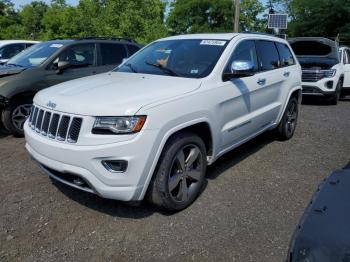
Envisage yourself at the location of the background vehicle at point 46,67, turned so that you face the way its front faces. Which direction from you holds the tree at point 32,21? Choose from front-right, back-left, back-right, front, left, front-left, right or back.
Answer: back-right

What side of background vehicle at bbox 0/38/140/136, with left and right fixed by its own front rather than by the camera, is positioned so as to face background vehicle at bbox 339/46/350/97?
back

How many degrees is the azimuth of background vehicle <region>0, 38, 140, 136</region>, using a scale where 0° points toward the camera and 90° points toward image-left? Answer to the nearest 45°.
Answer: approximately 45°

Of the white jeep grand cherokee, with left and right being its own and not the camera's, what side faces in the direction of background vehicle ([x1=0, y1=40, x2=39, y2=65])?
right

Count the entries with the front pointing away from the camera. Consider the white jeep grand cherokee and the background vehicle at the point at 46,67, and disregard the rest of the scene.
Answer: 0

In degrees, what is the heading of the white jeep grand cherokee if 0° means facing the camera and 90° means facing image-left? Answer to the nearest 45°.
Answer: approximately 45°
